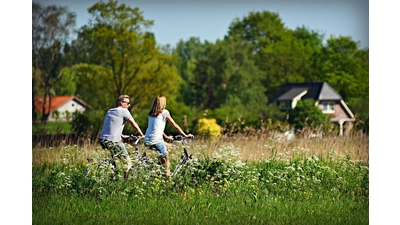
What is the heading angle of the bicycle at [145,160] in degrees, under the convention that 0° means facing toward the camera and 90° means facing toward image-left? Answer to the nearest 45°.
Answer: approximately 270°

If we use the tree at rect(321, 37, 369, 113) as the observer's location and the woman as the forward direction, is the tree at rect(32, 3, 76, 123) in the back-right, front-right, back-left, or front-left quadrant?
front-right

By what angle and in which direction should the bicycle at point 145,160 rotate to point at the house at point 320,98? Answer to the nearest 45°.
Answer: approximately 45° to its left

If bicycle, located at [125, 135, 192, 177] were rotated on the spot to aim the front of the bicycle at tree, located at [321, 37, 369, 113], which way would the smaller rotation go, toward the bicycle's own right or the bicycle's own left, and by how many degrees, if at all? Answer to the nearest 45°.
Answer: approximately 45° to the bicycle's own left

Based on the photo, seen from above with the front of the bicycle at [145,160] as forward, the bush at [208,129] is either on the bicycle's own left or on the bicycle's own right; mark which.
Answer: on the bicycle's own left

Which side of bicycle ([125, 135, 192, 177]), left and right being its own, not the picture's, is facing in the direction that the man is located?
back

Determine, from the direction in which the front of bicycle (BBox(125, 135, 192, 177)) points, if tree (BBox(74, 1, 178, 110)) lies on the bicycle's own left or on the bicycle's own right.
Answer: on the bicycle's own left

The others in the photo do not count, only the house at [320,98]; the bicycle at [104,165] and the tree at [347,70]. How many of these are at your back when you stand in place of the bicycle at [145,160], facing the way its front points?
1

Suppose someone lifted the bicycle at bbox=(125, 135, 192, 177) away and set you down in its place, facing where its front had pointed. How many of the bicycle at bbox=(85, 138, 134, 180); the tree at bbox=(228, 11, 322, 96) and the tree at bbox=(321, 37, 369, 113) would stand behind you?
1
